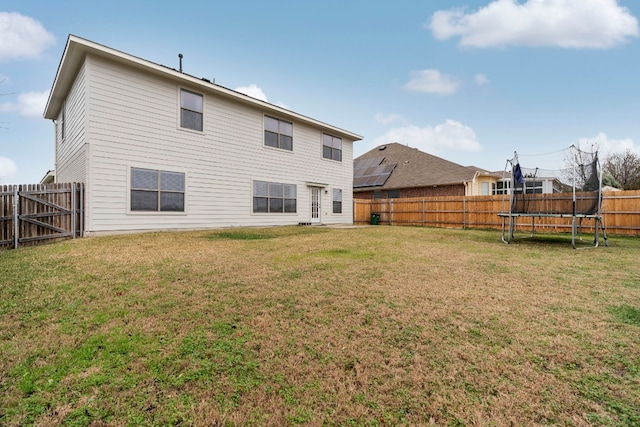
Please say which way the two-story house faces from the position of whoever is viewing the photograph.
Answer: facing away from the viewer and to the left of the viewer

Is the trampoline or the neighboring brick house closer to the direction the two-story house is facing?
the neighboring brick house

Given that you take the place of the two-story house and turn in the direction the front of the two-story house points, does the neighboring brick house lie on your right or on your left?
on your right

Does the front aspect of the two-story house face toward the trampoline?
no

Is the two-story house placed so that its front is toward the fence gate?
no

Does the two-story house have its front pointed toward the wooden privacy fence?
no
